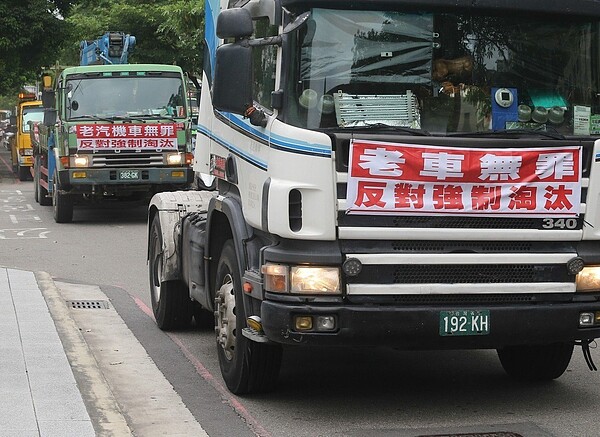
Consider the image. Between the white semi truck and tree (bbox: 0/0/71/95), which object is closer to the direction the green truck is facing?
the white semi truck

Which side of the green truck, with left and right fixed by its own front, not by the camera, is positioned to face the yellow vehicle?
back

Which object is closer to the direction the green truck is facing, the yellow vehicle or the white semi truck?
the white semi truck

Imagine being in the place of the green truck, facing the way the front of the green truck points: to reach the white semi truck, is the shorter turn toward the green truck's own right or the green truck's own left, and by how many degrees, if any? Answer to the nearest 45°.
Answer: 0° — it already faces it

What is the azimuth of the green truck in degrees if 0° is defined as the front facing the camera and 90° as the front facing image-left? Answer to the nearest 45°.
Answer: approximately 0°
